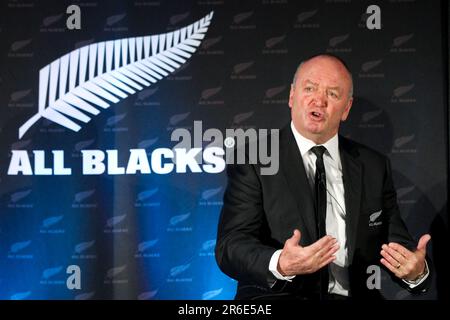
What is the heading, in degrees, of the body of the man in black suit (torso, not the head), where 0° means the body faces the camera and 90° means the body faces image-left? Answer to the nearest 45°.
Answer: approximately 0°
